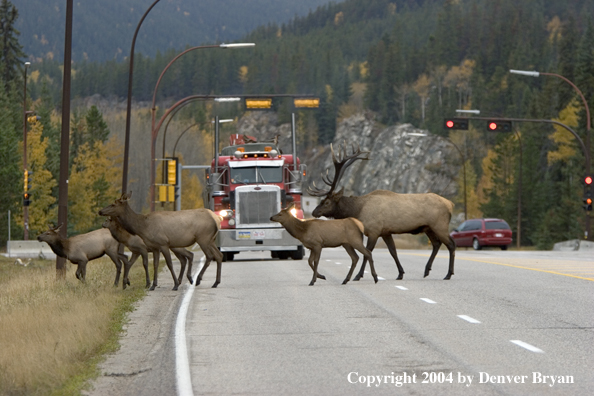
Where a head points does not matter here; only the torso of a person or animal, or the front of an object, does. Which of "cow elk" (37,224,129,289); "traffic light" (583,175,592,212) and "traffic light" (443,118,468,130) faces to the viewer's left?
the cow elk

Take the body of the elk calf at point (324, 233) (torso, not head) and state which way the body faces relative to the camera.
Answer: to the viewer's left

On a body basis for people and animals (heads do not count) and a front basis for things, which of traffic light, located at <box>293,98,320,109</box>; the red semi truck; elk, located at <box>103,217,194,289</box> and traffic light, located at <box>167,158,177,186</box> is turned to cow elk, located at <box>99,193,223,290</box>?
the red semi truck

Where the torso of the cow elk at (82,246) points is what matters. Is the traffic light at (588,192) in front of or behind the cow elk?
behind

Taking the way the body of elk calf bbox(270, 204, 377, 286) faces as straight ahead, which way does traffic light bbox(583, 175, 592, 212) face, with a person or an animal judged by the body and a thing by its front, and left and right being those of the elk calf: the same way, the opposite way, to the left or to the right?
to the left

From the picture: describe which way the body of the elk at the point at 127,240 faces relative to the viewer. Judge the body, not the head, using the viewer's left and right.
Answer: facing to the left of the viewer

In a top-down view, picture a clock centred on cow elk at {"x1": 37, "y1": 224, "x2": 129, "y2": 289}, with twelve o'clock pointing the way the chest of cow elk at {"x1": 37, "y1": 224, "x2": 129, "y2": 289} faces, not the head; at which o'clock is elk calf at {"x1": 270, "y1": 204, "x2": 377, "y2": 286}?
elk calf at {"x1": 270, "y1": 204, "x2": 377, "y2": 286} is roughly at 7 o'clock from cow elk at {"x1": 37, "y1": 224, "x2": 129, "y2": 289}.

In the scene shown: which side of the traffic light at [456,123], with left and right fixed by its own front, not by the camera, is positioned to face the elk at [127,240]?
front

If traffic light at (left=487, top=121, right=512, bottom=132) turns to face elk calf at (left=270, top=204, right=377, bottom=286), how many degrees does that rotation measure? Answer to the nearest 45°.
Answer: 0° — it already faces it

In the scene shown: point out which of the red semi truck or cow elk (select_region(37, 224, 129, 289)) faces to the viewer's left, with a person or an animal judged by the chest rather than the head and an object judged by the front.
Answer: the cow elk

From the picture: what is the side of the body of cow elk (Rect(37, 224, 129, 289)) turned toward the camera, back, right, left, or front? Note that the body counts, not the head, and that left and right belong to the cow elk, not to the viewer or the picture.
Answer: left

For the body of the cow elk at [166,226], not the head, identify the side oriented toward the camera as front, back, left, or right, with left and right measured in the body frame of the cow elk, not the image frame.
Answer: left

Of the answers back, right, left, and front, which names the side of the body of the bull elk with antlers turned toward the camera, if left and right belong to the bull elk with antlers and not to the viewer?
left
